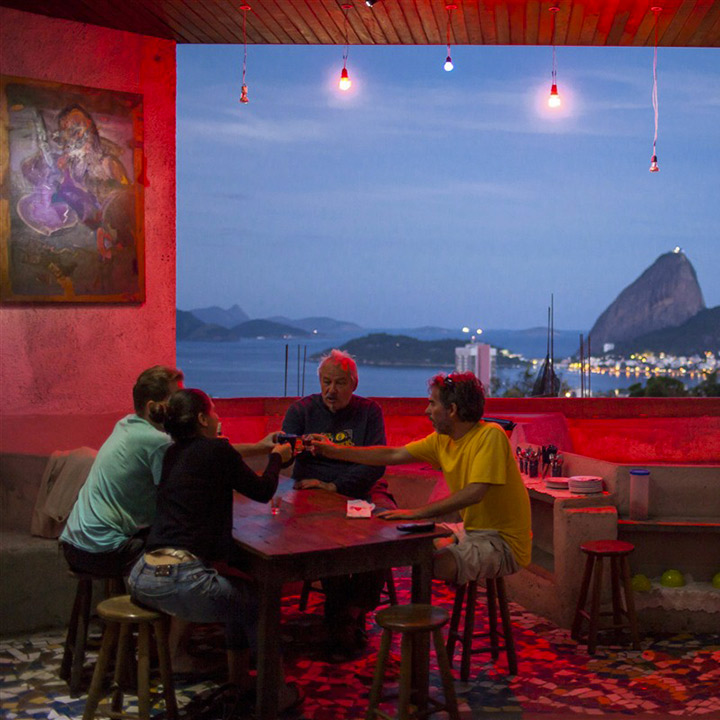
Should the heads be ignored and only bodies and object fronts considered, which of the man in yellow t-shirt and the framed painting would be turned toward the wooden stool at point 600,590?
the framed painting

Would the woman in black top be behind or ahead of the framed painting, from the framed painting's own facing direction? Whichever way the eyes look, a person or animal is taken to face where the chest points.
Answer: ahead

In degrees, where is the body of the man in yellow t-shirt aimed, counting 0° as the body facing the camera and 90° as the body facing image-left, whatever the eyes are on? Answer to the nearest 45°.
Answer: approximately 90°

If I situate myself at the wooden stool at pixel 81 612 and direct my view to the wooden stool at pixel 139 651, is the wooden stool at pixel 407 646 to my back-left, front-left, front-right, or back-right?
front-left

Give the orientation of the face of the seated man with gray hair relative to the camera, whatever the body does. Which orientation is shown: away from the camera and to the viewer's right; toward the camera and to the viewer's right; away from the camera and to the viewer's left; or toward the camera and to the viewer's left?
toward the camera and to the viewer's left

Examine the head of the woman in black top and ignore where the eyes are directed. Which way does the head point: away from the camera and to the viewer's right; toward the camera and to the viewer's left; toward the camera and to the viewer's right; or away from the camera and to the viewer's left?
away from the camera and to the viewer's right

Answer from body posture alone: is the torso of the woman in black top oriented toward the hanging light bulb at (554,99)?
yes

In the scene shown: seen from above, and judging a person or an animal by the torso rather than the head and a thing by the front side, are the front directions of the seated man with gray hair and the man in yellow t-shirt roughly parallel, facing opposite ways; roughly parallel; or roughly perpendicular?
roughly perpendicular

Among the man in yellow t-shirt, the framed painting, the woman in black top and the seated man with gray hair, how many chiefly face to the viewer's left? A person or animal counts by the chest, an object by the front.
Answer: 1

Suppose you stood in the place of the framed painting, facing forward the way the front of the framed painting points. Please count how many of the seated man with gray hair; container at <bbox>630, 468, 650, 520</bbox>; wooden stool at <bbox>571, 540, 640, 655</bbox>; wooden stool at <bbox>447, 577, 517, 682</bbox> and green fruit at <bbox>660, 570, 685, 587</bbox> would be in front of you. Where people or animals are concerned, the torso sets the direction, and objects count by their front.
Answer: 5

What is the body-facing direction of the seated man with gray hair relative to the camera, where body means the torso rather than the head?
toward the camera

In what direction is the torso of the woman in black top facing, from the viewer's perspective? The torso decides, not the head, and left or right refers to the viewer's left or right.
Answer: facing away from the viewer and to the right of the viewer

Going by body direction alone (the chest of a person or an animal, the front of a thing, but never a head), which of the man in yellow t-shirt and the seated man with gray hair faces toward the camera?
the seated man with gray hair

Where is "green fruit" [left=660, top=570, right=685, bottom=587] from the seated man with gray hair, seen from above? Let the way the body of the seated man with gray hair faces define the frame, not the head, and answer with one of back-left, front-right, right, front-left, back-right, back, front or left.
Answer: left

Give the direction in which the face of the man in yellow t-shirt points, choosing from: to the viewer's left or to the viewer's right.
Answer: to the viewer's left

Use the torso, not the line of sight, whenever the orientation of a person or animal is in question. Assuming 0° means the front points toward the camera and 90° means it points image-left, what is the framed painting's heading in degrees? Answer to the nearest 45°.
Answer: approximately 315°
